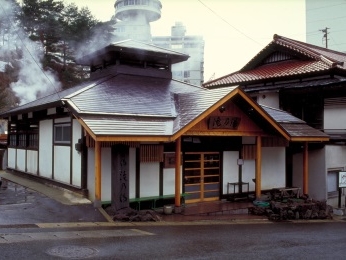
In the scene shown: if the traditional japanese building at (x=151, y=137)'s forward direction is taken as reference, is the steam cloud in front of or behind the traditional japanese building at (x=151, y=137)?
behind

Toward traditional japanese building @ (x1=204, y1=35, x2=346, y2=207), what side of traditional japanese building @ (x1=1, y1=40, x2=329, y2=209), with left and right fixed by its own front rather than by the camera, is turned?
left

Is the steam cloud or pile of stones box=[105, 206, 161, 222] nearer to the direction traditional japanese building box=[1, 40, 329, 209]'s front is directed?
the pile of stones

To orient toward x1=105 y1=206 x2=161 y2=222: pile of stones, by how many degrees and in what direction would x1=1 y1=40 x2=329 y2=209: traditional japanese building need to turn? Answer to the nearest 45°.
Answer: approximately 45° to its right

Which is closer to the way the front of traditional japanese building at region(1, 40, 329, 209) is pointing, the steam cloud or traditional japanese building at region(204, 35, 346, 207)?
the traditional japanese building

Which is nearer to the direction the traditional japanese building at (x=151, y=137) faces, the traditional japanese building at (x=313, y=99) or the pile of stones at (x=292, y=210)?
the pile of stones

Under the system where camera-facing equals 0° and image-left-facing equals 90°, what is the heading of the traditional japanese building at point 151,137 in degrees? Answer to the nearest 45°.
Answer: approximately 315°

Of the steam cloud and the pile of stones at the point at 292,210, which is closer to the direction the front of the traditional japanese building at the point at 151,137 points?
the pile of stones
